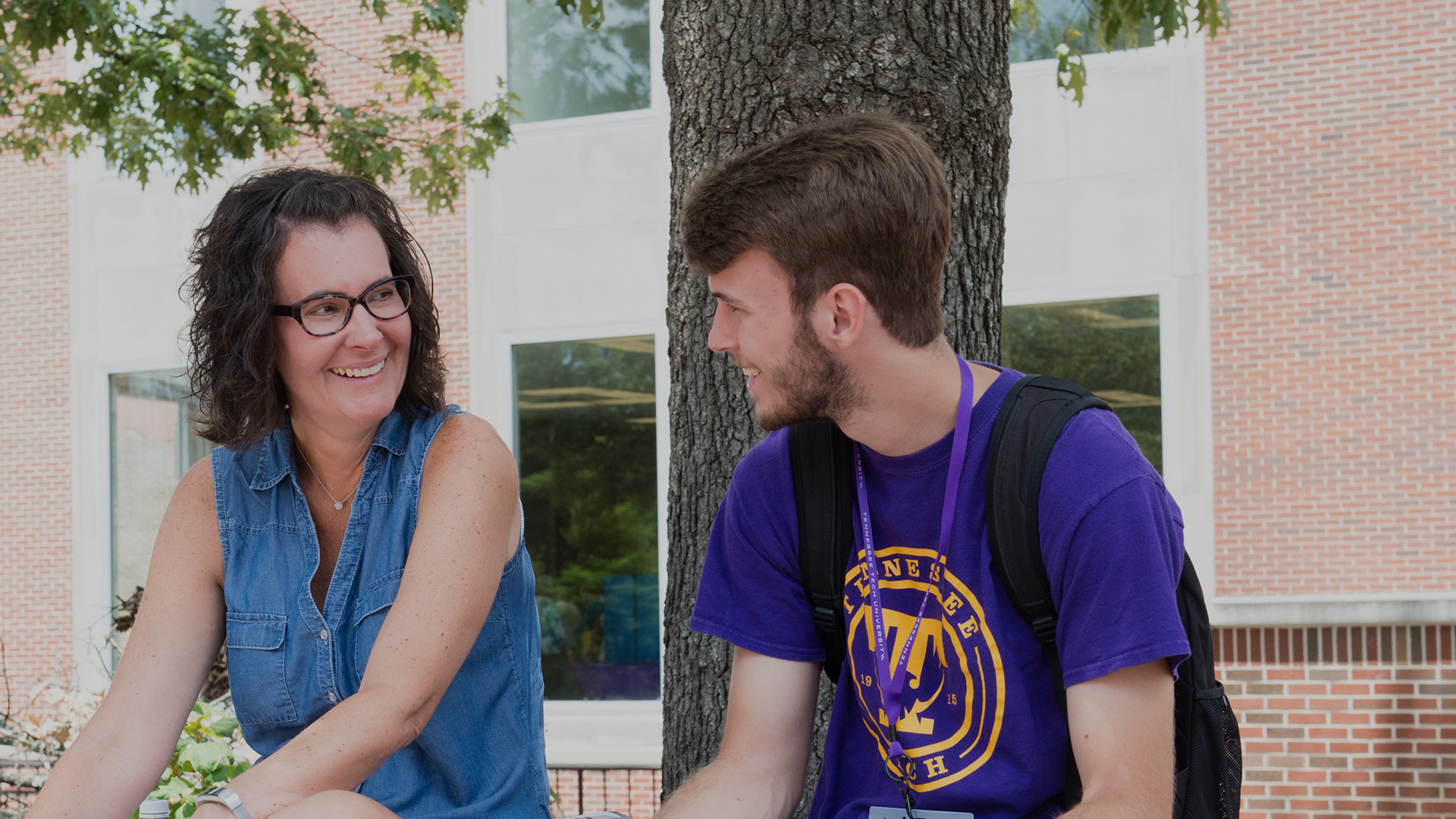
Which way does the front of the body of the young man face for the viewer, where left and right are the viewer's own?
facing the viewer and to the left of the viewer

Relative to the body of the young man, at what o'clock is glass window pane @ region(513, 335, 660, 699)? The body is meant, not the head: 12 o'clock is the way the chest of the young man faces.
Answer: The glass window pane is roughly at 4 o'clock from the young man.

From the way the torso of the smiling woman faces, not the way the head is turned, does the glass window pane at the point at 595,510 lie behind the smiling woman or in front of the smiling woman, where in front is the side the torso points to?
behind

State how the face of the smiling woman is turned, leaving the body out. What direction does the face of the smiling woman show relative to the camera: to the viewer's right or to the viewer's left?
to the viewer's right

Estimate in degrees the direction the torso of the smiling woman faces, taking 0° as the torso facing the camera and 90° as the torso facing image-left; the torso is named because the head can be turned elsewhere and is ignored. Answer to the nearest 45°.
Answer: approximately 45°

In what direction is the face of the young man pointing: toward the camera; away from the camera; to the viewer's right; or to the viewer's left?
to the viewer's left

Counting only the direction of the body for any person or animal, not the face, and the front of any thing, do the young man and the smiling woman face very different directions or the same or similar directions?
same or similar directions

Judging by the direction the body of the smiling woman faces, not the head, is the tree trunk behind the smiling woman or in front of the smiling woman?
behind

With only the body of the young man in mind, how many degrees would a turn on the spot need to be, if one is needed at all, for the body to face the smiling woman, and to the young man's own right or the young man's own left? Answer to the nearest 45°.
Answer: approximately 45° to the young man's own right

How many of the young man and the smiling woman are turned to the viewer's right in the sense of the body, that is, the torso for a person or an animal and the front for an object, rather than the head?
0

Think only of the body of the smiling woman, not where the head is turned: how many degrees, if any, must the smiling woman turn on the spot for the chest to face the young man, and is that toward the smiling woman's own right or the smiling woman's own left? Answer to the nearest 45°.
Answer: approximately 90° to the smiling woman's own left

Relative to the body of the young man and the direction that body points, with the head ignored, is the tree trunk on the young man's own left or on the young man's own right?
on the young man's own right
